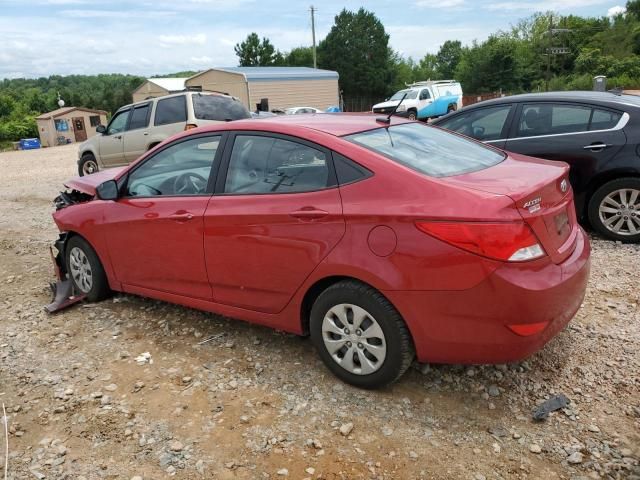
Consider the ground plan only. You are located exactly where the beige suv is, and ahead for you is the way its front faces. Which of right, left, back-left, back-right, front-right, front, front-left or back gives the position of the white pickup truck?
right

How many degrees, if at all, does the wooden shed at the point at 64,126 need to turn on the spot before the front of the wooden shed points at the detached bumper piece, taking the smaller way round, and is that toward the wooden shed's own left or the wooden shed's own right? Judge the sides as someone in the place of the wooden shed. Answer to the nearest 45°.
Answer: approximately 45° to the wooden shed's own right

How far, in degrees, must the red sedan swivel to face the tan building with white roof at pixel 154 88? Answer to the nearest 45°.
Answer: approximately 45° to its right

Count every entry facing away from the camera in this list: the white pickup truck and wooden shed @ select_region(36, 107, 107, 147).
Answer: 0

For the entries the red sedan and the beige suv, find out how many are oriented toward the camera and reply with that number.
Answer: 0

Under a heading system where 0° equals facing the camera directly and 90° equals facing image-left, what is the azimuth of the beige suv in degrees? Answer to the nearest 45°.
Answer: approximately 135°

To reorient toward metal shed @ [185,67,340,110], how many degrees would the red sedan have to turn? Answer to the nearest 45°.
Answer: approximately 45° to its right

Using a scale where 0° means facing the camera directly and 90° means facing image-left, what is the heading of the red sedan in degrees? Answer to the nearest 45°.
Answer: approximately 135°

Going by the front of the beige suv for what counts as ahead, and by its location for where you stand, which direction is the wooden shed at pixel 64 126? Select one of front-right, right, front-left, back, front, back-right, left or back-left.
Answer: front-right

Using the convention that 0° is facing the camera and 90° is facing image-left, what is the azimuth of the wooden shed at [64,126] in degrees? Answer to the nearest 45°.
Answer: approximately 315°

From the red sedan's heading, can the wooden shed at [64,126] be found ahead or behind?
ahead
